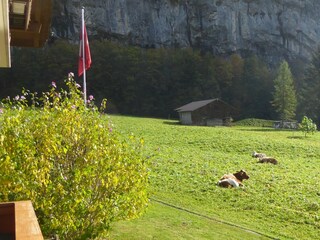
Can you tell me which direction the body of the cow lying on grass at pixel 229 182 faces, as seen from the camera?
to the viewer's right

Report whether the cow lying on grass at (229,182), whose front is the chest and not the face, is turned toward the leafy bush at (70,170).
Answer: no
